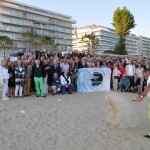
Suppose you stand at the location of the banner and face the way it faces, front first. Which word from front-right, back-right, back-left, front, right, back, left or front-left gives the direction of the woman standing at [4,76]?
front-right

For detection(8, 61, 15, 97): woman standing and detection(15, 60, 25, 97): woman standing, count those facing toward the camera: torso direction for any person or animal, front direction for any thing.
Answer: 2

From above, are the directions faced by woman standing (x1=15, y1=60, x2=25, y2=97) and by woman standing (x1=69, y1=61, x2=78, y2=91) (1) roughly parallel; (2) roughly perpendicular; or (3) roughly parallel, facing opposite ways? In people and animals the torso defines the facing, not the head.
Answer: roughly parallel

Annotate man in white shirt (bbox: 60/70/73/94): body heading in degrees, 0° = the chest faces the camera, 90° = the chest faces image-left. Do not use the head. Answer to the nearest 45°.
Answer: approximately 0°

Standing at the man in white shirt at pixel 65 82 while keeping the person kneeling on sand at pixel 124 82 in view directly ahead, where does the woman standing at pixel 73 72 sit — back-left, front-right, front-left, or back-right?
front-left

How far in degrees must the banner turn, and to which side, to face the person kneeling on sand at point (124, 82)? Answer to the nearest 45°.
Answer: approximately 90° to its left

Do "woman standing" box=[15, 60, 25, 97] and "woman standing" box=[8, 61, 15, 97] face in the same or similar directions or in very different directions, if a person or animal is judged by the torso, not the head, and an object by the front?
same or similar directions

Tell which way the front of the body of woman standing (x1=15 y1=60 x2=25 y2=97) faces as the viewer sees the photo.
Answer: toward the camera

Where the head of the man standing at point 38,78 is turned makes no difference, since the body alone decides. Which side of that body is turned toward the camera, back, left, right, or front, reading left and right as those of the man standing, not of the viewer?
front

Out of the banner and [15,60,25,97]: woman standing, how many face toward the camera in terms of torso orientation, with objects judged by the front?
2

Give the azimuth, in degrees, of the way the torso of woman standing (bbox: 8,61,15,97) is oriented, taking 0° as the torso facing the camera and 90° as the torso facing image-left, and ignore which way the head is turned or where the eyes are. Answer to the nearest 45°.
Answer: approximately 0°

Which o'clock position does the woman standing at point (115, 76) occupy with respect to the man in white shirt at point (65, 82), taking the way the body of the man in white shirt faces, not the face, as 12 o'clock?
The woman standing is roughly at 8 o'clock from the man in white shirt.

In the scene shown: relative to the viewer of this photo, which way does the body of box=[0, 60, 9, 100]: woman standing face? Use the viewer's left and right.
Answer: facing the viewer and to the right of the viewer

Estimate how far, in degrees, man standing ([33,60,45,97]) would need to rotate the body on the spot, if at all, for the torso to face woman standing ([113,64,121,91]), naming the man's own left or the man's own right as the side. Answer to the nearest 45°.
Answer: approximately 135° to the man's own left

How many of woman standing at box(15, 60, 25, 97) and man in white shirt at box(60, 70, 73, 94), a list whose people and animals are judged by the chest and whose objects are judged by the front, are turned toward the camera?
2

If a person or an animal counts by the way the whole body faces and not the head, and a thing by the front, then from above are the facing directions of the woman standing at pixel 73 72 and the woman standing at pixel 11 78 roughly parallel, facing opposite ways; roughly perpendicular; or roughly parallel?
roughly parallel

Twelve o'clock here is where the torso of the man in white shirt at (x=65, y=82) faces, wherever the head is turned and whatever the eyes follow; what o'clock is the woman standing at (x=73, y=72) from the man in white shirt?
The woman standing is roughly at 7 o'clock from the man in white shirt.
